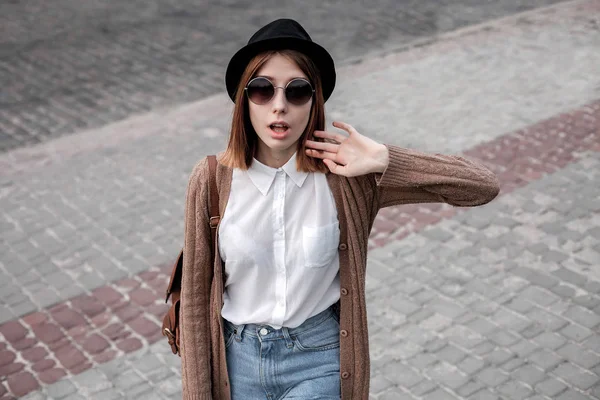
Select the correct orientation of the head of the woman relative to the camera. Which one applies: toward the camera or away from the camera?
toward the camera

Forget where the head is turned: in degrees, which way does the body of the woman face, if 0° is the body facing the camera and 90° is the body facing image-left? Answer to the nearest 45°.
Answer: approximately 0°
